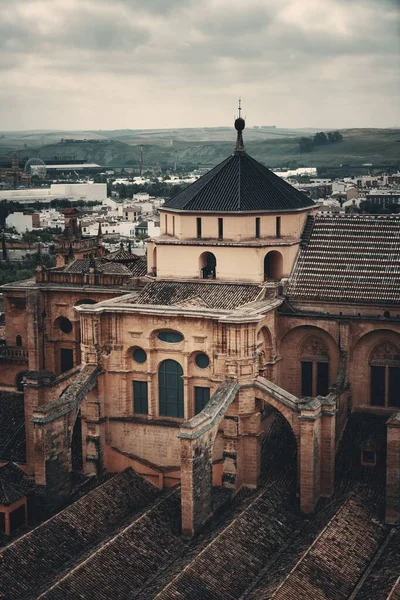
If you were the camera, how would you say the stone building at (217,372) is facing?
facing the viewer
